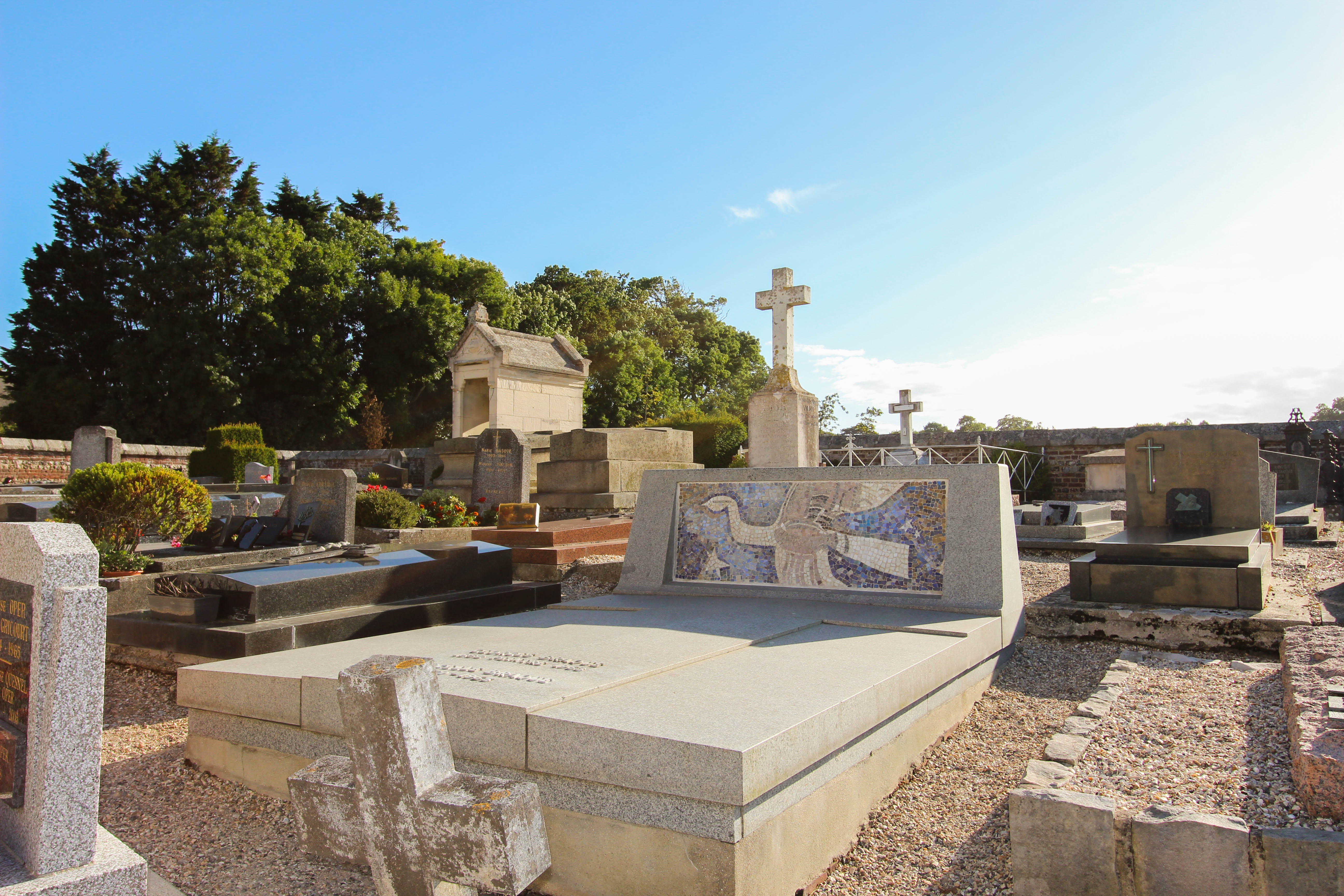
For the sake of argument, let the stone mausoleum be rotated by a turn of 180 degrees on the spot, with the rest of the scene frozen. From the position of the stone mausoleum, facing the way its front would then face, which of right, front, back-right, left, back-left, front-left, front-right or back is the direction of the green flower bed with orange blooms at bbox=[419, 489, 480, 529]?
back-right

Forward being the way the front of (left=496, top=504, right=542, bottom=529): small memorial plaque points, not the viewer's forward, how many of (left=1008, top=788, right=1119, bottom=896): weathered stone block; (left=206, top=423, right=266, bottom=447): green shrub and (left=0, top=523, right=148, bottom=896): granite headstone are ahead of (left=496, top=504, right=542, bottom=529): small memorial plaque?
2

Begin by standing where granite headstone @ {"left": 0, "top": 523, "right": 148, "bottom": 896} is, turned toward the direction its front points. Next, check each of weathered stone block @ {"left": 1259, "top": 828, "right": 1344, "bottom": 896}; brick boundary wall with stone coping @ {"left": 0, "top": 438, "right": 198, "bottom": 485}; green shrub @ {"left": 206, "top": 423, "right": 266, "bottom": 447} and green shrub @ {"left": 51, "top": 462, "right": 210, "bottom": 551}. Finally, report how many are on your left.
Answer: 1

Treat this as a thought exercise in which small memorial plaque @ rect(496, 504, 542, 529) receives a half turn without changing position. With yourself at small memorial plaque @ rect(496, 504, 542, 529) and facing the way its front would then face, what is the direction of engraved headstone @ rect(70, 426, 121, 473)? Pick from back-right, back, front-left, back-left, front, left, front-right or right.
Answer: front-left

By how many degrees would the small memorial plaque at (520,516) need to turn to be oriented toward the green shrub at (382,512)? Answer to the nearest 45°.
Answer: approximately 135° to its right

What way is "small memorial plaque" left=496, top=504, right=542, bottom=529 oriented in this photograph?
toward the camera

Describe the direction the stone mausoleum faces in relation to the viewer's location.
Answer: facing the viewer and to the left of the viewer

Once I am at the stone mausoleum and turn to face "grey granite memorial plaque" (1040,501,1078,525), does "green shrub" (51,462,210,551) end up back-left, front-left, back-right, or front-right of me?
front-right

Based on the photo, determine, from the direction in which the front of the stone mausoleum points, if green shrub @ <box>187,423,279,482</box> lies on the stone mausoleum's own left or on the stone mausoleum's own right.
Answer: on the stone mausoleum's own right

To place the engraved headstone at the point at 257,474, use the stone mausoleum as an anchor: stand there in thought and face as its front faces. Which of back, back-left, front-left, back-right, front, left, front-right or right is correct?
front-right

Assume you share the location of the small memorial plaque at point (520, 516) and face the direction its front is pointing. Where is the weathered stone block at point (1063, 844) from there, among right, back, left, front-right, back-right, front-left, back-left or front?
front

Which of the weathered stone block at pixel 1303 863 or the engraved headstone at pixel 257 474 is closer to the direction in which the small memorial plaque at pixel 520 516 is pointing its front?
the weathered stone block

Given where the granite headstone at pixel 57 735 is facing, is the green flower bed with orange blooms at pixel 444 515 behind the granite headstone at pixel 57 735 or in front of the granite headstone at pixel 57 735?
behind

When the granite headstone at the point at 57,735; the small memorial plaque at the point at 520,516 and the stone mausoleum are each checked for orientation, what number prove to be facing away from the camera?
0

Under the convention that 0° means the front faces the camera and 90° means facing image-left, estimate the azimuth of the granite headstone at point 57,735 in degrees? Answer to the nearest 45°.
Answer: approximately 45°

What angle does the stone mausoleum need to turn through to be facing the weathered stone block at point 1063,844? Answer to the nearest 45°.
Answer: approximately 45° to its left

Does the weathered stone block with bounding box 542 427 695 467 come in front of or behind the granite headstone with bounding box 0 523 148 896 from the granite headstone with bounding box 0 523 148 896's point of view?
behind

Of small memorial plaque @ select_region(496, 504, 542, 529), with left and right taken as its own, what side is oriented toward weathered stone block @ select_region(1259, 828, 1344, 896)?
front

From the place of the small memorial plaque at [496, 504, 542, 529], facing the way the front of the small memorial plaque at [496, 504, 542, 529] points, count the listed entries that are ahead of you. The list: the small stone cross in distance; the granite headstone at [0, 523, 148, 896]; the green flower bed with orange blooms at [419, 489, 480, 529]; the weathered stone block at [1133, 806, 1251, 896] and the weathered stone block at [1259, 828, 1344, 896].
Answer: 3
